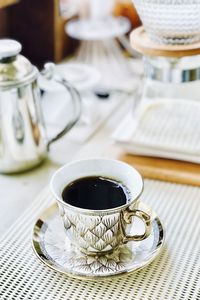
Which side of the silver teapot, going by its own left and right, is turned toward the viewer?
left
